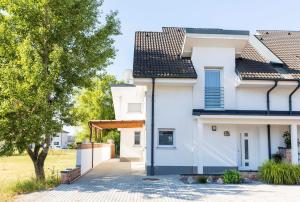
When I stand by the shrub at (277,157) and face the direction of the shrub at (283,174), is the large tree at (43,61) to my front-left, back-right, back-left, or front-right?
front-right

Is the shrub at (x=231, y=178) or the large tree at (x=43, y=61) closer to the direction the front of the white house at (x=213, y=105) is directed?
the shrub

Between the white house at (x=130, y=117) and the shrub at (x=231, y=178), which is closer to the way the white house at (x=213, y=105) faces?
the shrub

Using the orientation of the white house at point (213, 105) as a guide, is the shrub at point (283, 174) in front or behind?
in front

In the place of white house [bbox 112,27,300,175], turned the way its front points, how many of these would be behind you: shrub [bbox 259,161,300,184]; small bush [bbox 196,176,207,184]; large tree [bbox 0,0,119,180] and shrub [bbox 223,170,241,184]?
0

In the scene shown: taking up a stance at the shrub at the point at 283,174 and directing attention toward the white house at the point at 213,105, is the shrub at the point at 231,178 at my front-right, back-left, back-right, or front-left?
front-left

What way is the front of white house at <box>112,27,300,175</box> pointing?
toward the camera

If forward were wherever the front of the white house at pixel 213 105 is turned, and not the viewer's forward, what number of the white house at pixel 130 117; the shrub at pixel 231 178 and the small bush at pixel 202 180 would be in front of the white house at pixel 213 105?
2

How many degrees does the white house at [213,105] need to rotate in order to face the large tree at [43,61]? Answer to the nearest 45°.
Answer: approximately 45° to its right

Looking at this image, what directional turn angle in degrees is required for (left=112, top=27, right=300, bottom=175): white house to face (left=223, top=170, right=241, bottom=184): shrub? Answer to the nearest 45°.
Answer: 0° — it already faces it

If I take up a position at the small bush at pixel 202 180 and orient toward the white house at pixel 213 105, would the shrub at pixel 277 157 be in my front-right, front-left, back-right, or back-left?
front-right

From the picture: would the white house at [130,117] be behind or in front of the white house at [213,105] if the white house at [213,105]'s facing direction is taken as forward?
behind

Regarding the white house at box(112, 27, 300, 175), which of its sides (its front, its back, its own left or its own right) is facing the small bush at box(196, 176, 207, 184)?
front

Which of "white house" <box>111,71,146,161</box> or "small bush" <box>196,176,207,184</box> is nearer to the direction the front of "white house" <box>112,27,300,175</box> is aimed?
the small bush
